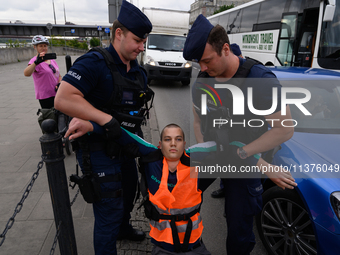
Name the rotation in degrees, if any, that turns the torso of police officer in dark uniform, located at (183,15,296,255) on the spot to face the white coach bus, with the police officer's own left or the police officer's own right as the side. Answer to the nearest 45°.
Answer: approximately 135° to the police officer's own right

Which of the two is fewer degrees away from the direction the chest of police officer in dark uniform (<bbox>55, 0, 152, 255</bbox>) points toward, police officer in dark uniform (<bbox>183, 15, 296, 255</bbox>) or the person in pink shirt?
the police officer in dark uniform

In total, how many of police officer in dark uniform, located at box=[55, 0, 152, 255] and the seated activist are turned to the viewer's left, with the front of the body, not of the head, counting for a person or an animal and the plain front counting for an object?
0

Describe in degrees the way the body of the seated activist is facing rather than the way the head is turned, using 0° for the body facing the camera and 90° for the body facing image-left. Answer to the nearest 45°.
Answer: approximately 0°

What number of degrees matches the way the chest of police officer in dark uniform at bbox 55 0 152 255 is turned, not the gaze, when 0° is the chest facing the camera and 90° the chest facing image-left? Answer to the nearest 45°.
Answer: approximately 315°

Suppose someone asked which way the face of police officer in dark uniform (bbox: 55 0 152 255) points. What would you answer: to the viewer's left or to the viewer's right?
to the viewer's right

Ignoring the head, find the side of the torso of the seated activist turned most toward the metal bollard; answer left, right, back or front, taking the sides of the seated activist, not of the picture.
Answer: right

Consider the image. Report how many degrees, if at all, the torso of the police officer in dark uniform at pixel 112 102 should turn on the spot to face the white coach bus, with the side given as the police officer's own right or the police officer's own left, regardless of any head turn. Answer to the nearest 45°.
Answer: approximately 90° to the police officer's own left

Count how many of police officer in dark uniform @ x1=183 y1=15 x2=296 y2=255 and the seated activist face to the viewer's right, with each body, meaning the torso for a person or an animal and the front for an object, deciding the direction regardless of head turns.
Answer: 0

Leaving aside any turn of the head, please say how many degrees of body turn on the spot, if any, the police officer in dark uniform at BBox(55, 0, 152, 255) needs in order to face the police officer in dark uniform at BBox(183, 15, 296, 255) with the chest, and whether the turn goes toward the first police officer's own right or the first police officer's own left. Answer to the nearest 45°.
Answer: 0° — they already face them
